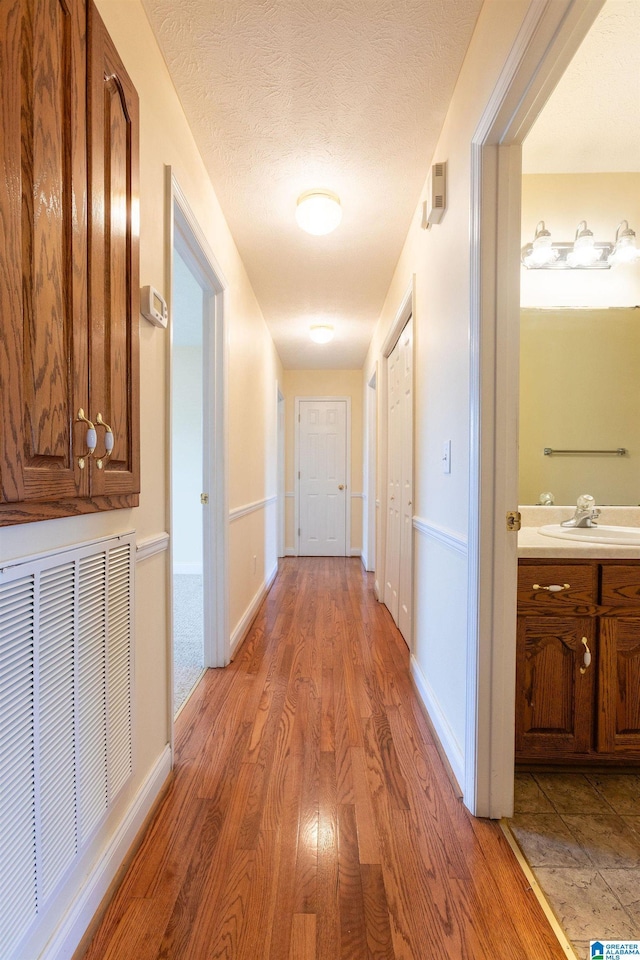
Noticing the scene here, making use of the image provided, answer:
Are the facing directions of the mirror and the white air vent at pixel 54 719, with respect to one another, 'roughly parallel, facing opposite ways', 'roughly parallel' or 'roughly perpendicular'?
roughly perpendicular

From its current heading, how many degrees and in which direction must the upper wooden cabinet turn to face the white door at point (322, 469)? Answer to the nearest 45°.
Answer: approximately 90° to its left

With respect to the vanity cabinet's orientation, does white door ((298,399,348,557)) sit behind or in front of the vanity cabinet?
behind

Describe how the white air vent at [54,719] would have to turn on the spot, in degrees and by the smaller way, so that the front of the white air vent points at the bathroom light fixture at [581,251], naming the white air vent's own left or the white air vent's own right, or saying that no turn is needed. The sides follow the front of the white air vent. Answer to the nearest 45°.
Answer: approximately 45° to the white air vent's own left

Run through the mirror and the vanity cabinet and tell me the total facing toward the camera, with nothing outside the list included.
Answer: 2

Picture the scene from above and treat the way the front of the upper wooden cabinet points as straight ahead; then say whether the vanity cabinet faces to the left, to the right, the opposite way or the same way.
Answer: to the right

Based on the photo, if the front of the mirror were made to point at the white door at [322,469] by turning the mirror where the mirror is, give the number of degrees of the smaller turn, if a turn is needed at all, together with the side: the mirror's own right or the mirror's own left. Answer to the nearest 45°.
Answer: approximately 135° to the mirror's own right

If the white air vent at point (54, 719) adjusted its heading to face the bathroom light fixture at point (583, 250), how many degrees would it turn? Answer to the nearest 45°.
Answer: approximately 45° to its left

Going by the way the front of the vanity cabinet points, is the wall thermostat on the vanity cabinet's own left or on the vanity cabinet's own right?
on the vanity cabinet's own right

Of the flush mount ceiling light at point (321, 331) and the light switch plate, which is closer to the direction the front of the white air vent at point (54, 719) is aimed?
the light switch plate
